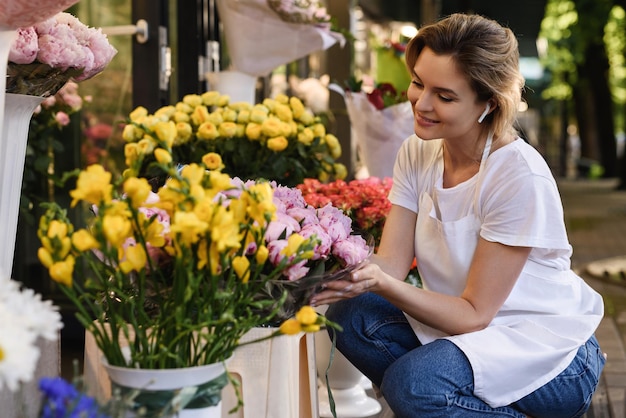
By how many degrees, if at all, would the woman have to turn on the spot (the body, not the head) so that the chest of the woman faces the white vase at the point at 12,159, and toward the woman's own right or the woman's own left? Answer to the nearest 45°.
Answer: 0° — they already face it

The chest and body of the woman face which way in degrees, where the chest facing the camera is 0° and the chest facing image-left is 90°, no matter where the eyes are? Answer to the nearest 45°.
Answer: approximately 45°

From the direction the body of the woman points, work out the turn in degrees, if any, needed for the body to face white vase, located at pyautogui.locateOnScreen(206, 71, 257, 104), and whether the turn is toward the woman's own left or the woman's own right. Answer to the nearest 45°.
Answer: approximately 90° to the woman's own right

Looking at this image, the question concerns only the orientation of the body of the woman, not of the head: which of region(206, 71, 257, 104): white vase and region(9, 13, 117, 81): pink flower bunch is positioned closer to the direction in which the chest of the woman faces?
the pink flower bunch

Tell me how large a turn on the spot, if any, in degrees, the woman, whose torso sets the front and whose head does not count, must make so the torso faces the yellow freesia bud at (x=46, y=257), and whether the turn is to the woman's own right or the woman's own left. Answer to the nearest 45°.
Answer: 0° — they already face it

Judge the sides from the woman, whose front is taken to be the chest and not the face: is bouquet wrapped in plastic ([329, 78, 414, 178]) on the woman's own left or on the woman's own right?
on the woman's own right
